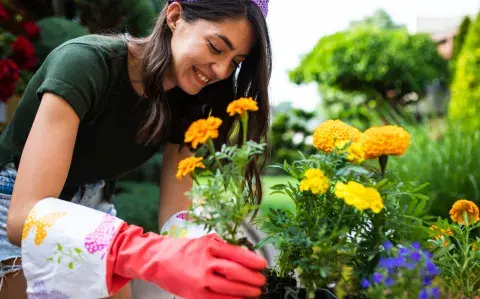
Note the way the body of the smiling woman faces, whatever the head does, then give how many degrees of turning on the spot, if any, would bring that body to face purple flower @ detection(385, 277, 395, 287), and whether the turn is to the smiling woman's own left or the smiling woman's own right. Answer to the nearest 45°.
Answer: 0° — they already face it

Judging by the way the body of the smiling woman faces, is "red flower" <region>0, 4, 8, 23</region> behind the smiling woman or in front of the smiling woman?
behind

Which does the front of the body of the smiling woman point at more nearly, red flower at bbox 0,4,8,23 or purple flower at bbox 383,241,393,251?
the purple flower

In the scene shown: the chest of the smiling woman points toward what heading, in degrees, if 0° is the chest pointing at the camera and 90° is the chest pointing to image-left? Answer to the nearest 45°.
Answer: approximately 315°

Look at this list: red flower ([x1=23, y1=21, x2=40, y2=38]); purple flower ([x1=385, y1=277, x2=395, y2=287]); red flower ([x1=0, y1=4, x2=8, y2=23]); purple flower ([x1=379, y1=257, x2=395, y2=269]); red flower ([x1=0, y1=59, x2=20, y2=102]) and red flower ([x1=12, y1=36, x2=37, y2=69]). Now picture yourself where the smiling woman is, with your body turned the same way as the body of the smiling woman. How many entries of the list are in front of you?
2

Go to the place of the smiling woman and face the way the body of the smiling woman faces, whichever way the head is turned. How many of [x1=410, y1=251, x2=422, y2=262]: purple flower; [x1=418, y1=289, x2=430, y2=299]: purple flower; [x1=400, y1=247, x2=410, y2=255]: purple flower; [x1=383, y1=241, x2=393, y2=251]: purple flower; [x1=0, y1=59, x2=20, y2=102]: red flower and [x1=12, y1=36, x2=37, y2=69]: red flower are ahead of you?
4

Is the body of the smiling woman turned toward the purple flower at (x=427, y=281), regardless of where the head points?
yes

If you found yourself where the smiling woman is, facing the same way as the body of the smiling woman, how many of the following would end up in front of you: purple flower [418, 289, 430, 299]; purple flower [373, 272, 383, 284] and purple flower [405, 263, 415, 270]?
3

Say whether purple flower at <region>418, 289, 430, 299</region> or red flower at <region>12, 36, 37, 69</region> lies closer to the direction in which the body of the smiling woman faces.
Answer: the purple flower

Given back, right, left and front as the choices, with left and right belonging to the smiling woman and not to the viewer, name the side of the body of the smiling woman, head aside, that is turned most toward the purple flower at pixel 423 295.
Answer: front

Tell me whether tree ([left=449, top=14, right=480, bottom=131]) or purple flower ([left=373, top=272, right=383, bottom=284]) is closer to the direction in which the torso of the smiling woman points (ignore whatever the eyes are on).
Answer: the purple flower

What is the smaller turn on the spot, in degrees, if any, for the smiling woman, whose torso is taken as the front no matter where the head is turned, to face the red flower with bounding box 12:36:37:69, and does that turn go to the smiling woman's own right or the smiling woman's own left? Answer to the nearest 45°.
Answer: approximately 135° to the smiling woman's own left

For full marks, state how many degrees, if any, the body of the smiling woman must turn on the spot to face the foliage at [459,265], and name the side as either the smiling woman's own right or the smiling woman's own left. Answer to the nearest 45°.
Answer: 0° — they already face it

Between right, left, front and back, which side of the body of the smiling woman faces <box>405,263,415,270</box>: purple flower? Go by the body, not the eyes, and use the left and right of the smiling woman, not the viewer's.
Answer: front

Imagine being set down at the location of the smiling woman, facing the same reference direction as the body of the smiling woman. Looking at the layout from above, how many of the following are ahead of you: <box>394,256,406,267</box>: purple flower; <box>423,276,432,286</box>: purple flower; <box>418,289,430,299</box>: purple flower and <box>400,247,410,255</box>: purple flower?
4

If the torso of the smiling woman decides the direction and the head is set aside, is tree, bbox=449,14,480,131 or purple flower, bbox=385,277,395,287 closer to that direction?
the purple flower

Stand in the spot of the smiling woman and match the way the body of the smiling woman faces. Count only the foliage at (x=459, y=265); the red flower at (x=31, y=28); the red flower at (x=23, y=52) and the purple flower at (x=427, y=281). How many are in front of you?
2
